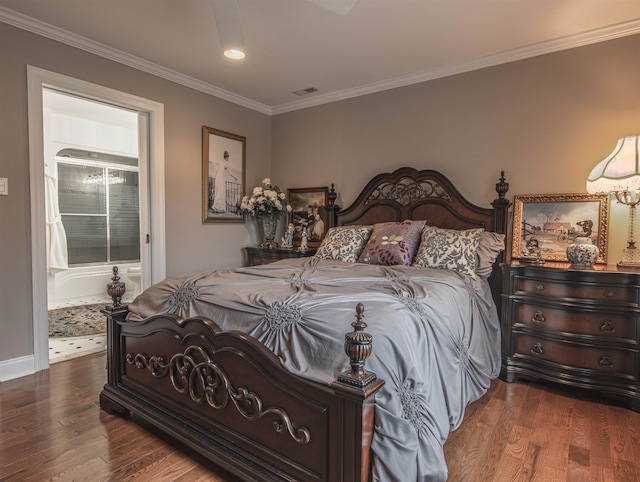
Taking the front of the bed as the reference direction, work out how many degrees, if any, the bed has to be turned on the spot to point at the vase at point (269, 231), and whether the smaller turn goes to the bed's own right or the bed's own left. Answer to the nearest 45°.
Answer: approximately 135° to the bed's own right

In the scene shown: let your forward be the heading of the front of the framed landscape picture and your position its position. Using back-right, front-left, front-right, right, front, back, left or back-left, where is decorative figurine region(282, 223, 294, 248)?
right

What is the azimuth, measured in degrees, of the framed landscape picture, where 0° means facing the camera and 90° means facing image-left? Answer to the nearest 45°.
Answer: approximately 0°

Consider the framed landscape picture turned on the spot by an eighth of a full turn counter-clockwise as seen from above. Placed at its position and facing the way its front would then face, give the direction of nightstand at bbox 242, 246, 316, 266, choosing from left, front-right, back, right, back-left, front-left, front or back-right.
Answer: back-right

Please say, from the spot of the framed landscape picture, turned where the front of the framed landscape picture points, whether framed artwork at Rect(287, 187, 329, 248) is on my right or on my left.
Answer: on my right

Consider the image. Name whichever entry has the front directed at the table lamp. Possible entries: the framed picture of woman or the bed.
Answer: the framed picture of woman

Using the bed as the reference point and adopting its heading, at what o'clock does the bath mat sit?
The bath mat is roughly at 3 o'clock from the bed.

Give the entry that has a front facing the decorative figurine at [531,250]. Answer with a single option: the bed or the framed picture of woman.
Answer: the framed picture of woman

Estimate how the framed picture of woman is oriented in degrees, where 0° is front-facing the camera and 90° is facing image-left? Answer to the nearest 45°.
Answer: approximately 315°

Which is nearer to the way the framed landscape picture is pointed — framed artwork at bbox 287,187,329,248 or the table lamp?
the table lamp

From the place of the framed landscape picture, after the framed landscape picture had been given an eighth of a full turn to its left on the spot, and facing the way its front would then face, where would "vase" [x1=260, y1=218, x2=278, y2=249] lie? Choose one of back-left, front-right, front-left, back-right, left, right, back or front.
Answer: back-right

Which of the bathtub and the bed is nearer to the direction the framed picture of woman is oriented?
the bed

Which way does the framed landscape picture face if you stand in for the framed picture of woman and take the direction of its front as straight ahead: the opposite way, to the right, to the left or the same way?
to the right

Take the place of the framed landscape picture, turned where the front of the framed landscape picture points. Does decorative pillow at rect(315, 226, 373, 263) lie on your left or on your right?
on your right

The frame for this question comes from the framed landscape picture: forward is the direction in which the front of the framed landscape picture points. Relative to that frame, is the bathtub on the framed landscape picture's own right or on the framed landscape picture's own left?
on the framed landscape picture's own right

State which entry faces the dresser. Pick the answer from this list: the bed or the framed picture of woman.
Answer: the framed picture of woman
